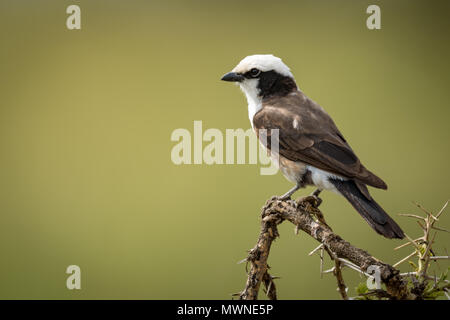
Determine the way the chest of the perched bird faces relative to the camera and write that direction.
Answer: to the viewer's left
